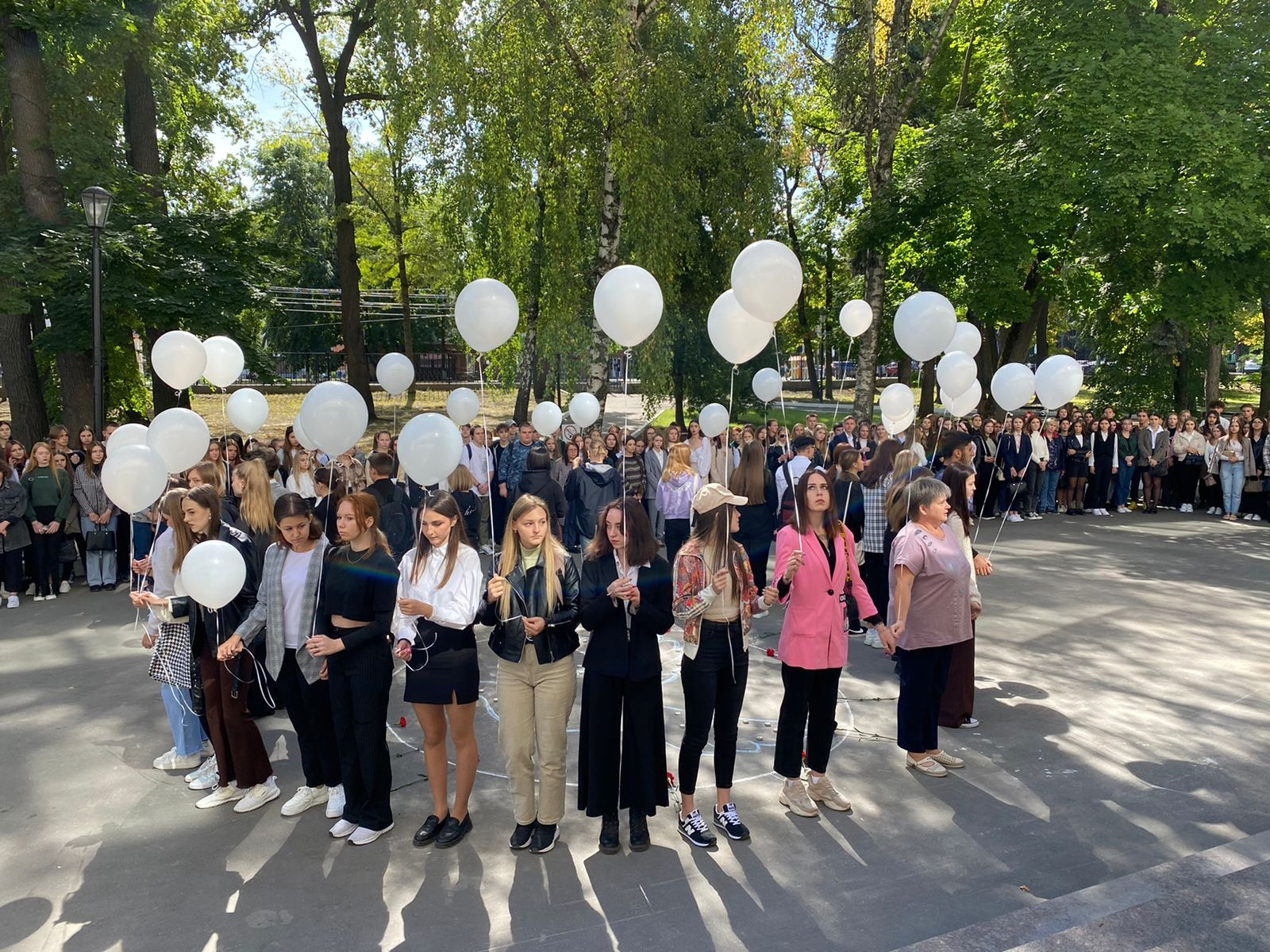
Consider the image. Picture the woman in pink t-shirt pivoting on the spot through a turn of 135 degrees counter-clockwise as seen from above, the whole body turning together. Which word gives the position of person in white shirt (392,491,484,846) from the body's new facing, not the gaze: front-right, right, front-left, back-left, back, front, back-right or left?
back-left

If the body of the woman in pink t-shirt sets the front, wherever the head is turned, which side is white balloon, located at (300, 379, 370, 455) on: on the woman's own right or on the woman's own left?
on the woman's own right

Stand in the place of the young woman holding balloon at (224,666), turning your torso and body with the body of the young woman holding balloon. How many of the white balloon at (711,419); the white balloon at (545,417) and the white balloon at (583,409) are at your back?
3

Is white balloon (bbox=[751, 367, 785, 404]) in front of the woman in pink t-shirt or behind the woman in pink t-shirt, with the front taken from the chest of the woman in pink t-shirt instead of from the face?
behind
